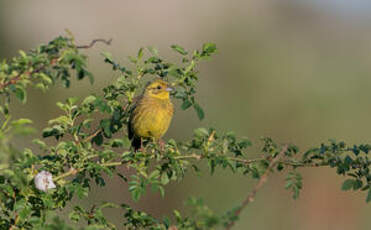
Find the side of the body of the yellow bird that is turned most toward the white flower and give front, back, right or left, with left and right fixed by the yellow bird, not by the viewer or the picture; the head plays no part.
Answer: right

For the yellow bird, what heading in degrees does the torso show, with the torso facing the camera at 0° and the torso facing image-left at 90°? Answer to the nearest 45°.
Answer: approximately 315°
